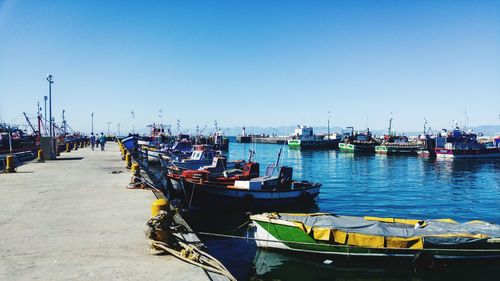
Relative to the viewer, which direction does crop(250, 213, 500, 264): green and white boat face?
to the viewer's left

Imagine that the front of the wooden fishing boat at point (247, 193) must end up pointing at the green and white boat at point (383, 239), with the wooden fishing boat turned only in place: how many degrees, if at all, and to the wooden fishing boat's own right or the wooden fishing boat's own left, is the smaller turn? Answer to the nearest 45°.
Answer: approximately 135° to the wooden fishing boat's own left

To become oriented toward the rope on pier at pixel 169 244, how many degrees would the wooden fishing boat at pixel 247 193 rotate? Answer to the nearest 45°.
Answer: approximately 90° to its left

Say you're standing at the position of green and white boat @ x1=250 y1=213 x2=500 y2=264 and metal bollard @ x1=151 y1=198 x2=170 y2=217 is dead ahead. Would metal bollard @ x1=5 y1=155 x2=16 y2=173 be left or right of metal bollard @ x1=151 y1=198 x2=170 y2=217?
right

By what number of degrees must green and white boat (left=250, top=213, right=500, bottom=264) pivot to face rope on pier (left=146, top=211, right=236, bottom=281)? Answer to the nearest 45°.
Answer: approximately 45° to its left

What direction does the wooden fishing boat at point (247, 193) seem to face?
to the viewer's left

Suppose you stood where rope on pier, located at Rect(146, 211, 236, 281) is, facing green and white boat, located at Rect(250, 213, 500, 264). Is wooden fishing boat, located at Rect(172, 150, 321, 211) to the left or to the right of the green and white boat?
left

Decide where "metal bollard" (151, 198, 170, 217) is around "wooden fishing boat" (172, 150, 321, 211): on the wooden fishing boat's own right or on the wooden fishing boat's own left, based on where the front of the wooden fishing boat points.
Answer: on the wooden fishing boat's own left
